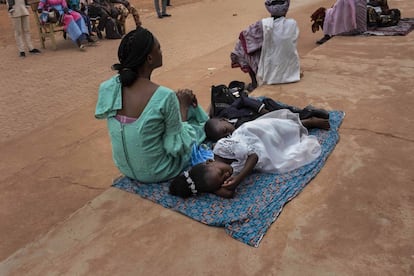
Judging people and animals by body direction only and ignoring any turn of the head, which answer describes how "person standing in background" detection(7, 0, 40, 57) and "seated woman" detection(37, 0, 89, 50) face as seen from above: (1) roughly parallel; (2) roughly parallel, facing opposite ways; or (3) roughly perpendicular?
roughly parallel

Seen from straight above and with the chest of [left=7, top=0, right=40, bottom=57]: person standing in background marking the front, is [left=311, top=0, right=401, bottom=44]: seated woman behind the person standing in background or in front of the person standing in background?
in front

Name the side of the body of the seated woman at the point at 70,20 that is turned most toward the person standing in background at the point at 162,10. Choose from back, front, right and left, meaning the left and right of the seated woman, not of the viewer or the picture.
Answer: left

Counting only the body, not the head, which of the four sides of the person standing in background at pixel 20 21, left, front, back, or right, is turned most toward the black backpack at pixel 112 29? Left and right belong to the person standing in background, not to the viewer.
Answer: left

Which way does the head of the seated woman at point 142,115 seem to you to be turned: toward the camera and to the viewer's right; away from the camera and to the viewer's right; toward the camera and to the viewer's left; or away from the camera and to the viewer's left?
away from the camera and to the viewer's right

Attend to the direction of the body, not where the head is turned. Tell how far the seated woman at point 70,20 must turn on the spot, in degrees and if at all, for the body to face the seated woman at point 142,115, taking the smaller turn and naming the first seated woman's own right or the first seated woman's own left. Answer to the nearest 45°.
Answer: approximately 45° to the first seated woman's own right

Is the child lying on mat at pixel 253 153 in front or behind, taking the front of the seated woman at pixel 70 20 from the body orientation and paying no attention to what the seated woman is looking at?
in front

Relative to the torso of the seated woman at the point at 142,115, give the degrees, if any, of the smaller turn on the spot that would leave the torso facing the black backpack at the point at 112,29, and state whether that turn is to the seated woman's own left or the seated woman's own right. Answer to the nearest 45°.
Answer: approximately 45° to the seated woman's own left

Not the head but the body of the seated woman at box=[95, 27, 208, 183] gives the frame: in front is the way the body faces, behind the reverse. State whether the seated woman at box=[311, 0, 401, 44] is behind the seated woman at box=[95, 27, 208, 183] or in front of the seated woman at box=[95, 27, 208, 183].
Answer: in front

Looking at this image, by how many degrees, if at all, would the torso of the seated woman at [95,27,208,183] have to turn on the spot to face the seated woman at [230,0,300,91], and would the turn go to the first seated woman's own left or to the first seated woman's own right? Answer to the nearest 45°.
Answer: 0° — they already face them

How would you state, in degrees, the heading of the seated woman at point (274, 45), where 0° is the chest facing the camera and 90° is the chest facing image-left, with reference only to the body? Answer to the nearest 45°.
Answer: approximately 135°

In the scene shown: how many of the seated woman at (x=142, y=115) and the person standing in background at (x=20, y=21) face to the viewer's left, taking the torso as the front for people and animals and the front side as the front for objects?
0

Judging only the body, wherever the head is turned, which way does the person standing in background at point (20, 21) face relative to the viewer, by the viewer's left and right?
facing the viewer and to the right of the viewer

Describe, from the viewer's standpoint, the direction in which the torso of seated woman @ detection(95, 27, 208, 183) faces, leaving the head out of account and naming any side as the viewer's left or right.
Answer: facing away from the viewer and to the right of the viewer

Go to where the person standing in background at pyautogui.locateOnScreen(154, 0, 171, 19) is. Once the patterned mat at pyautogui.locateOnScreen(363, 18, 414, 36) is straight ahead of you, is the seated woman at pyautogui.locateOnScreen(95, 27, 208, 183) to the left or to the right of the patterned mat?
right

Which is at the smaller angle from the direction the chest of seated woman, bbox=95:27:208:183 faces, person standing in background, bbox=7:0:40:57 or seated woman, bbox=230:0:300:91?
the seated woman
